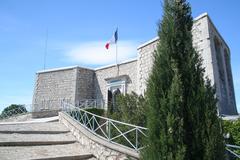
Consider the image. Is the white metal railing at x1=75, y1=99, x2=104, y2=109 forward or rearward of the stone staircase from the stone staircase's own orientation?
rearward

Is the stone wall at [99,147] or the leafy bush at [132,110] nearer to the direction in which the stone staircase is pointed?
the stone wall

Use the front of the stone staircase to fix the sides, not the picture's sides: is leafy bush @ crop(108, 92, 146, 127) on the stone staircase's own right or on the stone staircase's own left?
on the stone staircase's own left

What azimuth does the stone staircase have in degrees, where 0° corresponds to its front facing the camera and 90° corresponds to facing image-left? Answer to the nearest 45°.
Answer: approximately 0°

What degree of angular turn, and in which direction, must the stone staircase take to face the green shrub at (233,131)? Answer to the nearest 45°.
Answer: approximately 90° to its left
